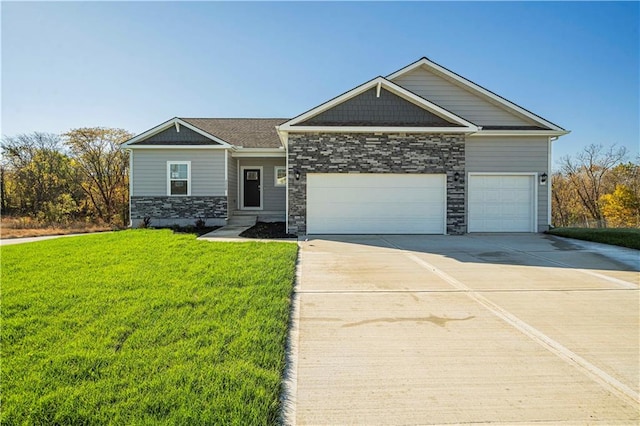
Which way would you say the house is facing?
toward the camera

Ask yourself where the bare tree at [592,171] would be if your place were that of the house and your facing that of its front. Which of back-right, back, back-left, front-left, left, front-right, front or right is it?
back-left
